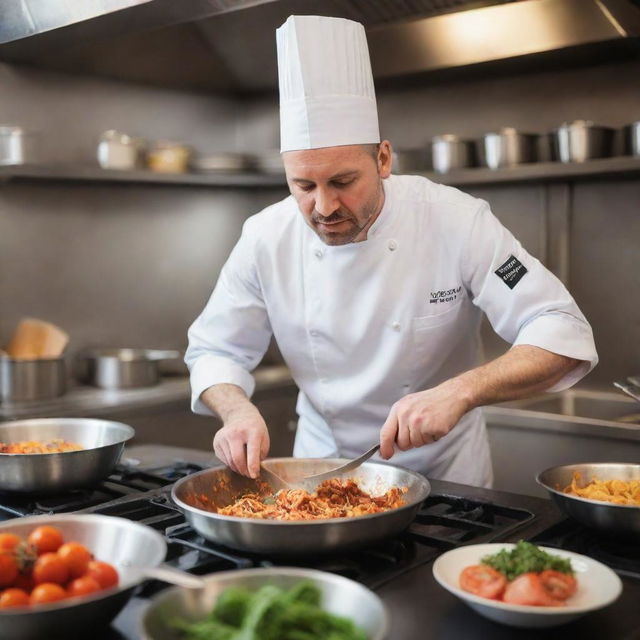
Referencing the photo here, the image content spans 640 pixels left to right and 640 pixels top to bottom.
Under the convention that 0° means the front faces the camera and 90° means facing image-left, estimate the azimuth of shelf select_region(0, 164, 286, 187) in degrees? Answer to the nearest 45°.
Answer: approximately 0°

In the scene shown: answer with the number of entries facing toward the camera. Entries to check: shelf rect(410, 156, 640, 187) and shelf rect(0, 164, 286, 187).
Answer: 2

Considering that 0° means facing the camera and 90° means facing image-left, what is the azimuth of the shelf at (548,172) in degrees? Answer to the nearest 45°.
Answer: approximately 0°

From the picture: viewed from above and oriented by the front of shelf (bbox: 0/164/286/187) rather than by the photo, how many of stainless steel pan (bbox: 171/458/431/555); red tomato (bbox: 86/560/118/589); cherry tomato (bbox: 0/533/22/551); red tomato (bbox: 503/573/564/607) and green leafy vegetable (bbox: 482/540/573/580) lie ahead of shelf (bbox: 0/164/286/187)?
5

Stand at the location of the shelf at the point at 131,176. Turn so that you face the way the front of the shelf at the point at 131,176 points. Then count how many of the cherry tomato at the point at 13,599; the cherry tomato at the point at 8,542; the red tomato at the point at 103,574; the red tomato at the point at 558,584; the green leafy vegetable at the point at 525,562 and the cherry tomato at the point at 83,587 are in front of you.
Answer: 6

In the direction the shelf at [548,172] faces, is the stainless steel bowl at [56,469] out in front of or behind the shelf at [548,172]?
in front

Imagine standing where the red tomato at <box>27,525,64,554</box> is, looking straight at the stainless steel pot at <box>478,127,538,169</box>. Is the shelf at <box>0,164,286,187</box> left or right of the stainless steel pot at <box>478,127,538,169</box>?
left

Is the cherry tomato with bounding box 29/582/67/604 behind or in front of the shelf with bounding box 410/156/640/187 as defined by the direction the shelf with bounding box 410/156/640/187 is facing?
in front

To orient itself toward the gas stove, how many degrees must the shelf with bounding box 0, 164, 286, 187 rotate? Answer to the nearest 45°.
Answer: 0° — it already faces it

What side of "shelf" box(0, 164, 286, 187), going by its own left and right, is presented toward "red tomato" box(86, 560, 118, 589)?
front

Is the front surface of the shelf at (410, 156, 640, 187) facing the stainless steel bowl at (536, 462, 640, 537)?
yes

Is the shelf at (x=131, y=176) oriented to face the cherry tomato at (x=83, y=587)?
yes

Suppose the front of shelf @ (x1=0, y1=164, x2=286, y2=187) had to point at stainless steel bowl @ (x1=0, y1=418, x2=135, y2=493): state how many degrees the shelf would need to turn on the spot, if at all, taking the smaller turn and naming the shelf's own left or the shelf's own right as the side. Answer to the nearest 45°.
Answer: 0° — it already faces it

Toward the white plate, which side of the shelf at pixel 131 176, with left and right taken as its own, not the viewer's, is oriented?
front

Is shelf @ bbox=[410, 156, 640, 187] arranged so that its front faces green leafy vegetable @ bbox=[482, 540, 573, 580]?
yes

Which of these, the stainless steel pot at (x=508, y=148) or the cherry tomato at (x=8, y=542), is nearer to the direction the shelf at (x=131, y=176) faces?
the cherry tomato
